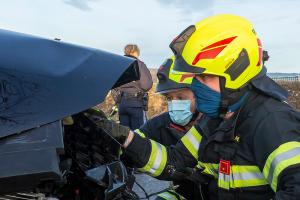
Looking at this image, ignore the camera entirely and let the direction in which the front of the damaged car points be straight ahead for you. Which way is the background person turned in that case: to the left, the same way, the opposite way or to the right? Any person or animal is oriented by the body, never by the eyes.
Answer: to the left

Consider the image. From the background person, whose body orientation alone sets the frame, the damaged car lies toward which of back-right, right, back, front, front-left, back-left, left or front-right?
back

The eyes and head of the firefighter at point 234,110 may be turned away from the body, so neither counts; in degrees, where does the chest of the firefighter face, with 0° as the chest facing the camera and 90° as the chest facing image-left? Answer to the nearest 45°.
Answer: approximately 45°

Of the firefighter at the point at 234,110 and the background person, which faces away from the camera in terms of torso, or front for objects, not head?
the background person

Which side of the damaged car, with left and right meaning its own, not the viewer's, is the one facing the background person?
left

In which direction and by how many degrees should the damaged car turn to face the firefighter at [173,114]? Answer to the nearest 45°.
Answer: approximately 45° to its left

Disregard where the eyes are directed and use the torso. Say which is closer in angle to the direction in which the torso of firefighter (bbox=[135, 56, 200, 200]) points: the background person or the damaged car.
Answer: the damaged car

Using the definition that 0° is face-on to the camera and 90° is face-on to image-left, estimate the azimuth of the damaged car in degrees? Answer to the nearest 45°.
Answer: approximately 270°

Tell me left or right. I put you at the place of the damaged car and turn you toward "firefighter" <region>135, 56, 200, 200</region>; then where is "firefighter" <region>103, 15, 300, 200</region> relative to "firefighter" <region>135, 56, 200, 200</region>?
right

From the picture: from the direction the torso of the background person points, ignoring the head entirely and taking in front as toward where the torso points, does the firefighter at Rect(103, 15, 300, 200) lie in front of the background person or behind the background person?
behind

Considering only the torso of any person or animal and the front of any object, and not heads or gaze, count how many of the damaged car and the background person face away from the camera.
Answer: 1

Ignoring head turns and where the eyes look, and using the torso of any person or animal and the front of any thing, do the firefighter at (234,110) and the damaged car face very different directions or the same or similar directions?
very different directions
